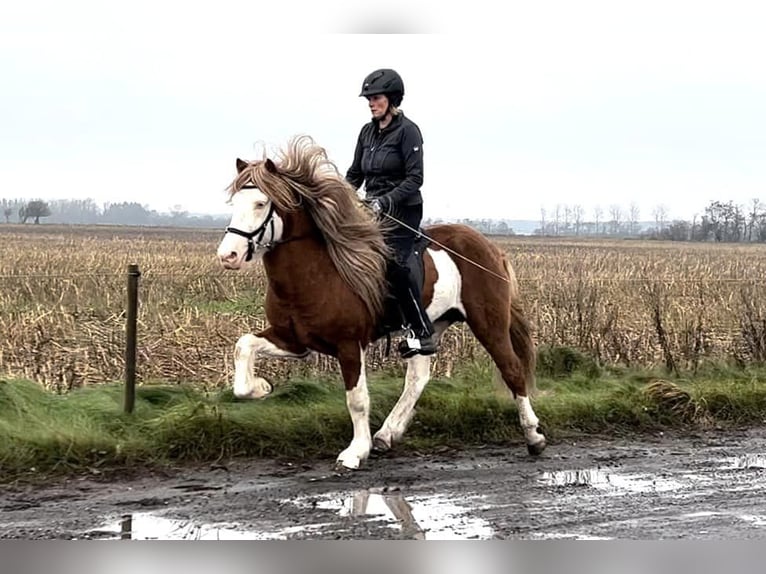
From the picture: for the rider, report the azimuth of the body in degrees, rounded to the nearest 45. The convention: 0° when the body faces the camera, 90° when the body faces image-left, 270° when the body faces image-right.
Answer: approximately 45°

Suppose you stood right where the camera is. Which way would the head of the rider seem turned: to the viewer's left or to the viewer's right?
to the viewer's left

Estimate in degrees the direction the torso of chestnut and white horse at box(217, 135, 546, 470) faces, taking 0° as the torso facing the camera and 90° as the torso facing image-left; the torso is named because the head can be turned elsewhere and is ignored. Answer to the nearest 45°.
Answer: approximately 45°
